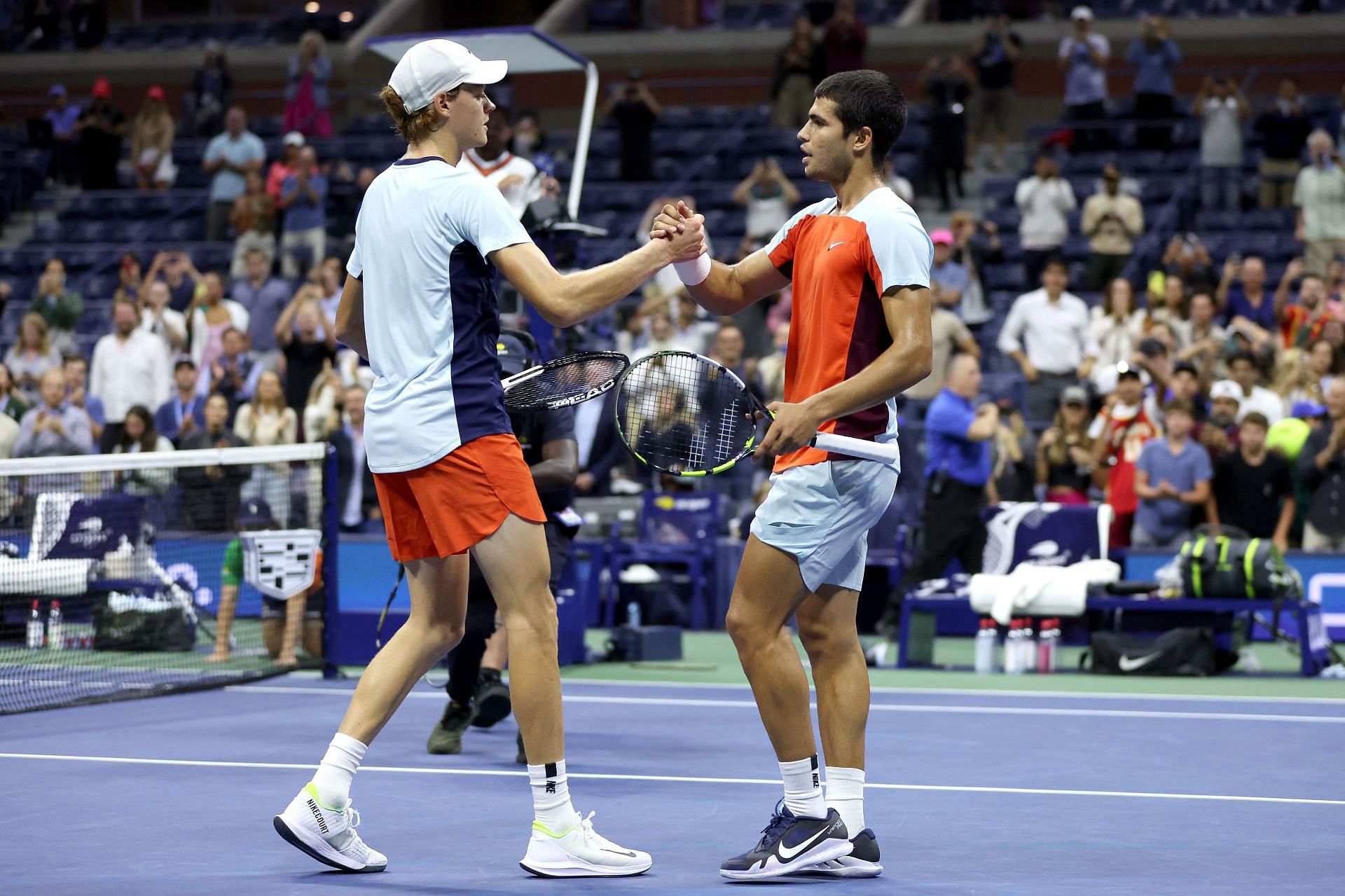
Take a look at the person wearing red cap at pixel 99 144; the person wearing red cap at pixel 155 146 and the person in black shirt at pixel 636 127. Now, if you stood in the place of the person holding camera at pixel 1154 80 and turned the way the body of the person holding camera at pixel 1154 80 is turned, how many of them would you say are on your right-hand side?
3

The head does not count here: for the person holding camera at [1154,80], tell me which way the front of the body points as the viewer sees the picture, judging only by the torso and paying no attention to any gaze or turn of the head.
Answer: toward the camera

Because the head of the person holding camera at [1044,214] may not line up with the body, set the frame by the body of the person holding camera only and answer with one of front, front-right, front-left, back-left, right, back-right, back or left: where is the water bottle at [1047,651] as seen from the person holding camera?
front

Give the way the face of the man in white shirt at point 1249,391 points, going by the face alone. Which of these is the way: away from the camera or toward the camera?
toward the camera

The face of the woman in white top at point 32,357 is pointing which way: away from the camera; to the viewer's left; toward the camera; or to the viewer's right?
toward the camera

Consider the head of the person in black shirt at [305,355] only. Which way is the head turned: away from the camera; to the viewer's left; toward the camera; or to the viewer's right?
toward the camera

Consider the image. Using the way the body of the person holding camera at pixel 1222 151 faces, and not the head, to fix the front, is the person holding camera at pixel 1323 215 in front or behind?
in front

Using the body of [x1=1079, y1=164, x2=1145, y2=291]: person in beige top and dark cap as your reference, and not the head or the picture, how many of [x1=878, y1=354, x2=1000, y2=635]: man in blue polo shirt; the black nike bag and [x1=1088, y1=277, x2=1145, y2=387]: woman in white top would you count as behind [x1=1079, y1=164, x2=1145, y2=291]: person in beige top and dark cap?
0

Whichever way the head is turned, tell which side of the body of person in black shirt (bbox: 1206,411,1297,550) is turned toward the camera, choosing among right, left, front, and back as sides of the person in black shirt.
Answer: front

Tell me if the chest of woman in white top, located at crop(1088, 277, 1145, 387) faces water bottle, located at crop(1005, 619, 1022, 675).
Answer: yes

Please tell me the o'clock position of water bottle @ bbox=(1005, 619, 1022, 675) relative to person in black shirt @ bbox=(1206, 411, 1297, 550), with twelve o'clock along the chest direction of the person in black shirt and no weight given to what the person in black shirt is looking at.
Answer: The water bottle is roughly at 1 o'clock from the person in black shirt.

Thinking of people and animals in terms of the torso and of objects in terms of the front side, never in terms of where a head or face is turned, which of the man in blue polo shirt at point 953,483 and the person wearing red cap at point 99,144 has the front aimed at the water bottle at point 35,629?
the person wearing red cap

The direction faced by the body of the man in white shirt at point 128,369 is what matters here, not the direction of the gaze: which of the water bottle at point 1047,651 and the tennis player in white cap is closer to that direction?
the tennis player in white cap

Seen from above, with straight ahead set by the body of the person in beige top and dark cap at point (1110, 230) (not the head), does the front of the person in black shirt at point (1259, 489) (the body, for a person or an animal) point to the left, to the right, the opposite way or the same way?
the same way

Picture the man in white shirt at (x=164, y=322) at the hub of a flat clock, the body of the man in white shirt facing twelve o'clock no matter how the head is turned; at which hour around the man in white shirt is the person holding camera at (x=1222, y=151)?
The person holding camera is roughly at 9 o'clock from the man in white shirt.

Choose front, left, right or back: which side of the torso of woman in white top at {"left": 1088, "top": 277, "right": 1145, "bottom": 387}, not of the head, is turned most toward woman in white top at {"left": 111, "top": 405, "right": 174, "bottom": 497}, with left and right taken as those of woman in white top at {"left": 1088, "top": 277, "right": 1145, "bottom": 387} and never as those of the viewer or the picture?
right

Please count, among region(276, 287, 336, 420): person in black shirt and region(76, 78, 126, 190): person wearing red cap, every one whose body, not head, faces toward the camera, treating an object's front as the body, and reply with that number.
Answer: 2
